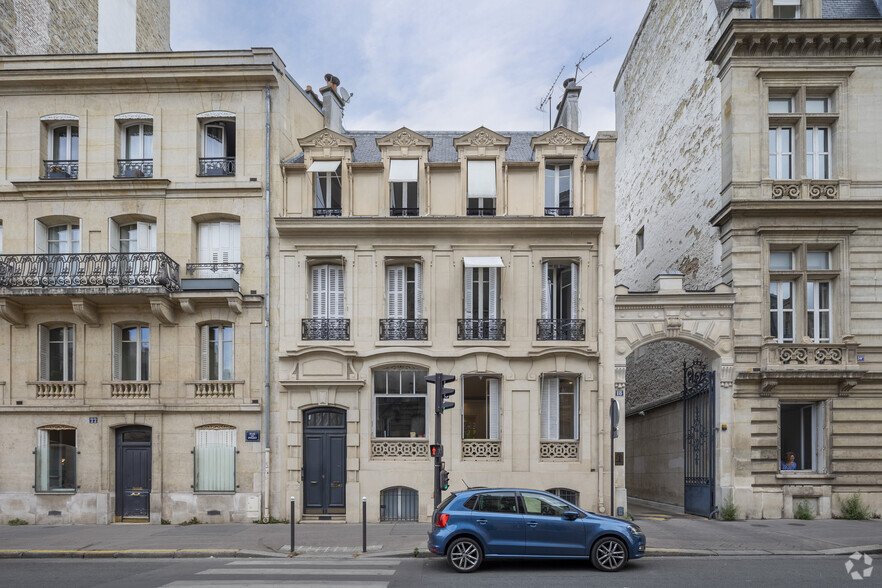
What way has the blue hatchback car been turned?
to the viewer's right

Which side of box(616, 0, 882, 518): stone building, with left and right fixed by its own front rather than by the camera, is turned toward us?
front

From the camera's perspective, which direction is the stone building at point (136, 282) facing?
toward the camera

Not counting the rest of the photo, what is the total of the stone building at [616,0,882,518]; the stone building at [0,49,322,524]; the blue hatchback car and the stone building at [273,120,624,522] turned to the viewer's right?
1

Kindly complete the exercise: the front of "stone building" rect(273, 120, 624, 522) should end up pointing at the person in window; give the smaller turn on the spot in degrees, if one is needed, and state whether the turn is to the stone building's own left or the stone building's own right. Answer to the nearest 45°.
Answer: approximately 90° to the stone building's own left

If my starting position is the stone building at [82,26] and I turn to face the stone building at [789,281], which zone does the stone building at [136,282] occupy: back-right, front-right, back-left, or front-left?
front-right

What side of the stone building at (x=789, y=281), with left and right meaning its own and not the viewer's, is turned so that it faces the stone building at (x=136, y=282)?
right

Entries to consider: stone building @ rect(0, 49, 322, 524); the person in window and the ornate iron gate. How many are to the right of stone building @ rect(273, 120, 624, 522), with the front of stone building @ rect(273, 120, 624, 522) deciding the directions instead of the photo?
1

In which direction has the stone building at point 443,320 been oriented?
toward the camera

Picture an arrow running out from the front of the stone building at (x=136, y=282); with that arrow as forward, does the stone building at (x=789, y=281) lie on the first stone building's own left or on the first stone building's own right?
on the first stone building's own left
